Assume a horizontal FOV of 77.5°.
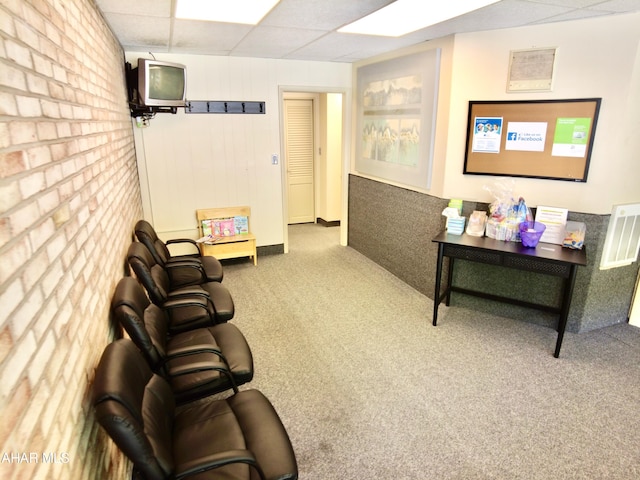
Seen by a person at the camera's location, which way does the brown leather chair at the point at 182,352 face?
facing to the right of the viewer

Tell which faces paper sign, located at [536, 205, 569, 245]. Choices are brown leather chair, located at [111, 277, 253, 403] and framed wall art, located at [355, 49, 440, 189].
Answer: the brown leather chair

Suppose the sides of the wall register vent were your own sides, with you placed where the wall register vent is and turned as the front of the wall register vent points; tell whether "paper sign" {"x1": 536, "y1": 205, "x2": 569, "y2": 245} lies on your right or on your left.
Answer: on your right

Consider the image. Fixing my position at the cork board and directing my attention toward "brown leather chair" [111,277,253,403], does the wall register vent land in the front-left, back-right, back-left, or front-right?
back-left

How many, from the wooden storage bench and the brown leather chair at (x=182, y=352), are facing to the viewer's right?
1

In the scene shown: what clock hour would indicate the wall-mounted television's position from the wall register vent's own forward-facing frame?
The wall-mounted television is roughly at 2 o'clock from the wall register vent.

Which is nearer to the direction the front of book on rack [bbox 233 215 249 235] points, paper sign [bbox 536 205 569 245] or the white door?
the paper sign

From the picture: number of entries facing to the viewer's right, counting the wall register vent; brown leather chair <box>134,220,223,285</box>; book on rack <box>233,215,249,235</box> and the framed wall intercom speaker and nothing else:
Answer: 1

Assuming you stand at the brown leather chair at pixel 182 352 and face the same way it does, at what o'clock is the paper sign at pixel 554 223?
The paper sign is roughly at 12 o'clock from the brown leather chair.

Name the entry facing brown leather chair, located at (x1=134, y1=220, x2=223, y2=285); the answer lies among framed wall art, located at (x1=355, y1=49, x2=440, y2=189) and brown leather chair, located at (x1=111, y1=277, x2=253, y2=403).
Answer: the framed wall art

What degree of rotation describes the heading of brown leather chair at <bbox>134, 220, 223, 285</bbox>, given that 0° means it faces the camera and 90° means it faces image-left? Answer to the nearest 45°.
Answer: approximately 270°

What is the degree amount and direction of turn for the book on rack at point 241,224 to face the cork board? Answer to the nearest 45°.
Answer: approximately 45° to its left

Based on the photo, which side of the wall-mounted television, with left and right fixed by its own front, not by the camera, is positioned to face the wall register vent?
front

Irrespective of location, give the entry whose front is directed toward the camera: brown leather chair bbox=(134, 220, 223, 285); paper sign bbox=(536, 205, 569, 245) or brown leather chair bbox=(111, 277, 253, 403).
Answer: the paper sign

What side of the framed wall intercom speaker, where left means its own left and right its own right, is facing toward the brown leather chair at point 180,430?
front
